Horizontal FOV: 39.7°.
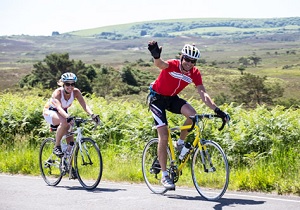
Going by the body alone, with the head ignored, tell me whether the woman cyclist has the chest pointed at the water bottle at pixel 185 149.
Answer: yes

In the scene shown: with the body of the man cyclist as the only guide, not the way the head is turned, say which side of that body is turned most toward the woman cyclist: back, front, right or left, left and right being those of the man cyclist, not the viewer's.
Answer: back

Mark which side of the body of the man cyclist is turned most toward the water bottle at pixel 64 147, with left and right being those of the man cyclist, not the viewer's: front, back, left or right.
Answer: back
